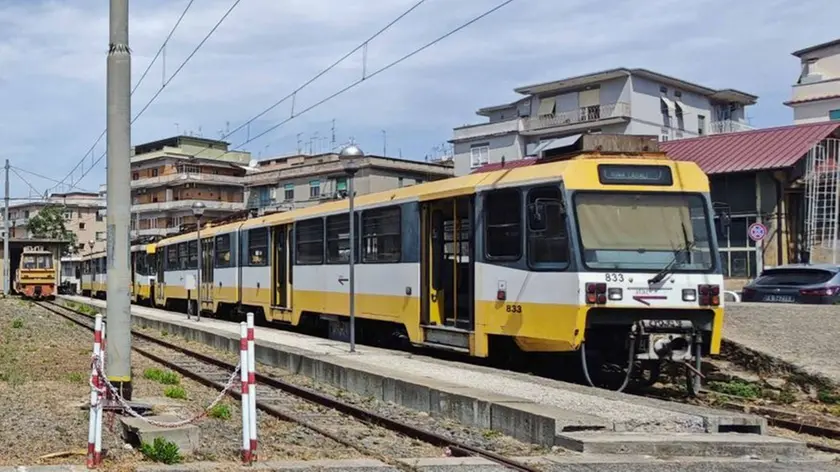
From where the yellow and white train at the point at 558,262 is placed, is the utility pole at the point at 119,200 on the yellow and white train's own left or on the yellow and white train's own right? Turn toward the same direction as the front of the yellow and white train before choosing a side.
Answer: on the yellow and white train's own right

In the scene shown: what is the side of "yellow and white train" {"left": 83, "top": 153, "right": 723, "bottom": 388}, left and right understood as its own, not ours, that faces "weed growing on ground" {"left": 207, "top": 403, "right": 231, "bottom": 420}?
right

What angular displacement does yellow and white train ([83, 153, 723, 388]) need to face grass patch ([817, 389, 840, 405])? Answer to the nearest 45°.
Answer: approximately 45° to its left

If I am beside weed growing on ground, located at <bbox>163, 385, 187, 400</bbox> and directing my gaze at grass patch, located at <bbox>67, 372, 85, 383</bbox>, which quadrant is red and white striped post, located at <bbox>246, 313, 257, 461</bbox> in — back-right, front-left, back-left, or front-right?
back-left

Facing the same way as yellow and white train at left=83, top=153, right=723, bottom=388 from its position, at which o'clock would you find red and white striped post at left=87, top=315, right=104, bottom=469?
The red and white striped post is roughly at 1 o'clock from the yellow and white train.

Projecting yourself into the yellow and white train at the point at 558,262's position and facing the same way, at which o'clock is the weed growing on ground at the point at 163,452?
The weed growing on ground is roughly at 3 o'clock from the yellow and white train.

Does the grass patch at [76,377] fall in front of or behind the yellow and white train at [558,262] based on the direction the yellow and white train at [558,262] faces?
in front

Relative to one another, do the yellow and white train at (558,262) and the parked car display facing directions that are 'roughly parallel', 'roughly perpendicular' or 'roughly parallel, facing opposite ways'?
roughly perpendicular
